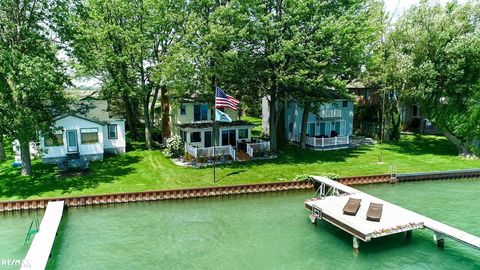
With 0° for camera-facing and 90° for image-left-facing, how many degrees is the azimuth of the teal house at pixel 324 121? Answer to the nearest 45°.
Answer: approximately 0°

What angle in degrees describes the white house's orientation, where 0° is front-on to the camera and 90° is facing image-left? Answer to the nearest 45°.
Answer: approximately 0°

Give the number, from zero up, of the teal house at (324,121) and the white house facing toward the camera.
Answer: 2

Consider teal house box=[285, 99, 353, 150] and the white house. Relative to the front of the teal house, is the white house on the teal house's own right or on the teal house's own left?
on the teal house's own right
